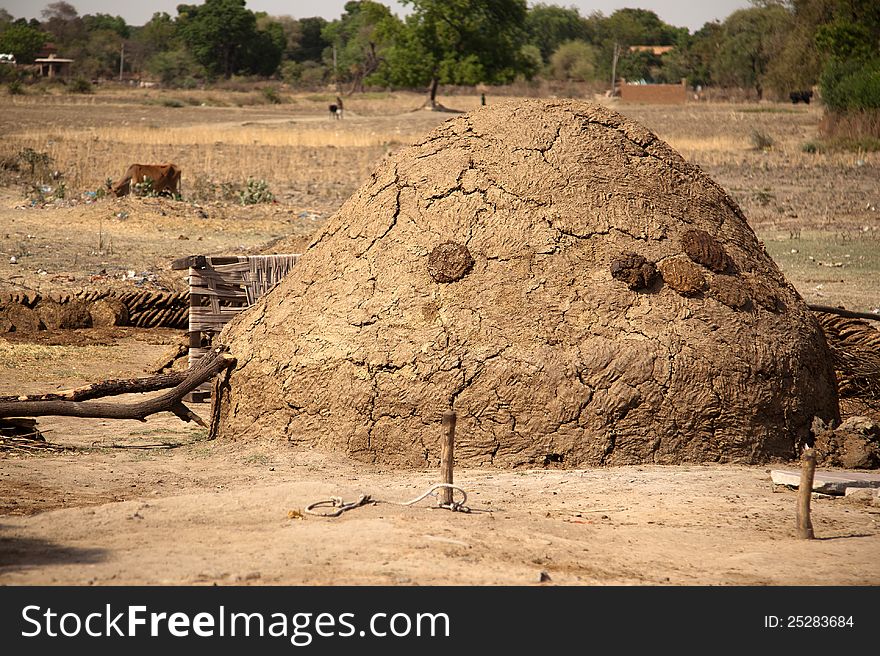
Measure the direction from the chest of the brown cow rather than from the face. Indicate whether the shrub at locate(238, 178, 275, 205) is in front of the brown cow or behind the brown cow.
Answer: behind

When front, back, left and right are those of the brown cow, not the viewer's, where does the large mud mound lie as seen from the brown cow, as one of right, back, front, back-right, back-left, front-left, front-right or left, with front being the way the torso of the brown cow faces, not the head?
left

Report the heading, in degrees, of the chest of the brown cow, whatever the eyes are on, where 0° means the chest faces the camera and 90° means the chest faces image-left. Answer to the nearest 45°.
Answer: approximately 90°

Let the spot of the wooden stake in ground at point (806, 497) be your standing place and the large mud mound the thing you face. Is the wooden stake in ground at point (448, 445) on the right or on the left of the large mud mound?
left

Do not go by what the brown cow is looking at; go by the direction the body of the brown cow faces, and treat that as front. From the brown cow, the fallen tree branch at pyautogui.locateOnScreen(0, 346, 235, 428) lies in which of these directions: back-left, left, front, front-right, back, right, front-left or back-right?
left

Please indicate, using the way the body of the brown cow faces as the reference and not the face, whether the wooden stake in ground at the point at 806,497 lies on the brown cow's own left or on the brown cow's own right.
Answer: on the brown cow's own left

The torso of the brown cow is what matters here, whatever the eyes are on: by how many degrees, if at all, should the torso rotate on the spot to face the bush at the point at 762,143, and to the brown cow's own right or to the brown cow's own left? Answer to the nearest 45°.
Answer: approximately 135° to the brown cow's own right

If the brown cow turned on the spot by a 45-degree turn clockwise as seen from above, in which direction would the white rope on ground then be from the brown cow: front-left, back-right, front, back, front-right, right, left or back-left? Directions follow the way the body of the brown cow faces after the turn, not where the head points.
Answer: back-left

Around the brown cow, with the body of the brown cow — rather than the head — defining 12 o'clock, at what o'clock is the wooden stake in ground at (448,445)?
The wooden stake in ground is roughly at 9 o'clock from the brown cow.
